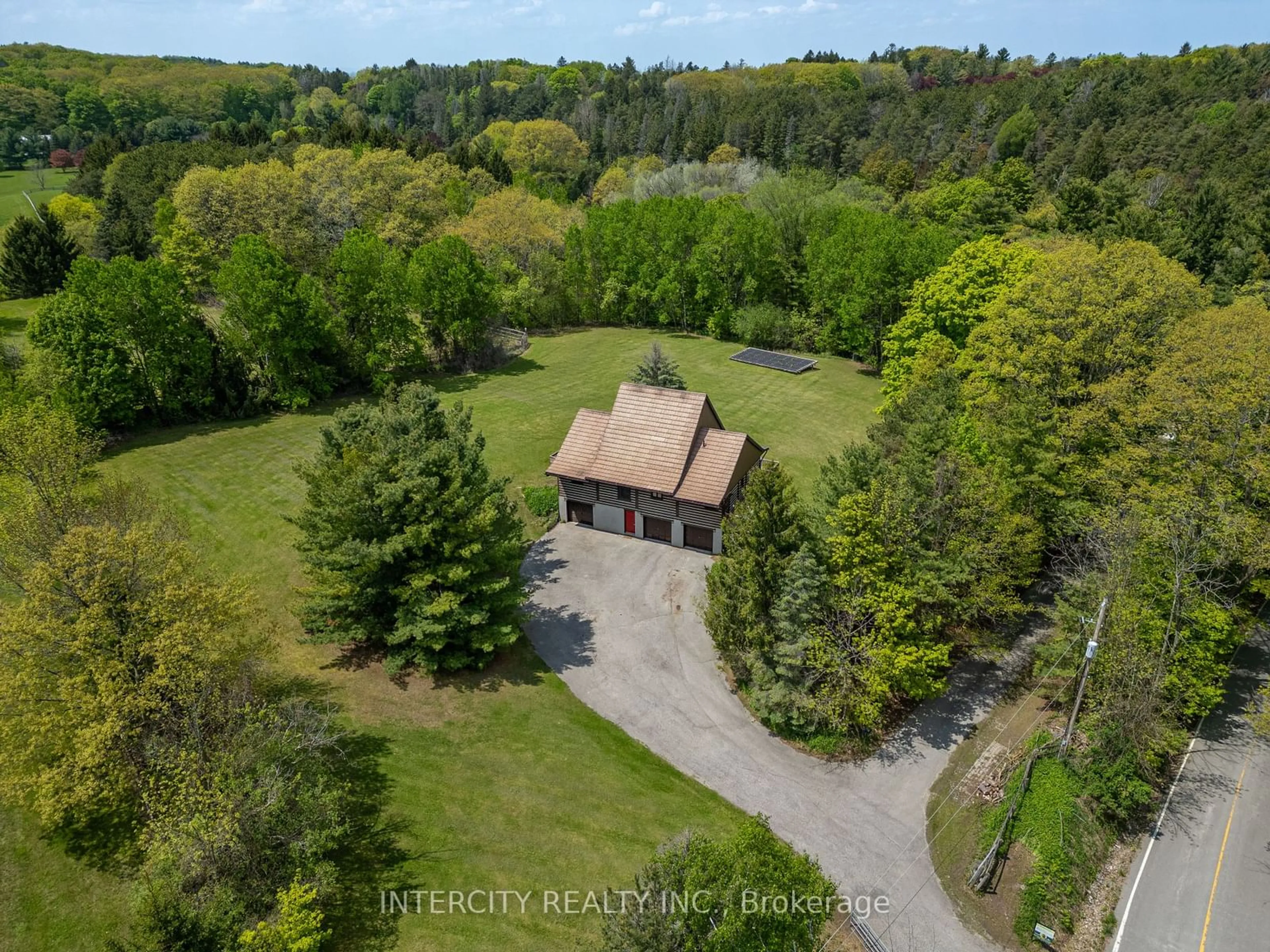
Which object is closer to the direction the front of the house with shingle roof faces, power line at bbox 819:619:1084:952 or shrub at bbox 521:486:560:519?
the power line

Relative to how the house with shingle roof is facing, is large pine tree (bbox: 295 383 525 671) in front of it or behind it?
in front

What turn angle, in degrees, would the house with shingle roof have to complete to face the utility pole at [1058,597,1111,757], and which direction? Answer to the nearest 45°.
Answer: approximately 45° to its left

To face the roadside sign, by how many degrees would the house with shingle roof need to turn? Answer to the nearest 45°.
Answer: approximately 45° to its left

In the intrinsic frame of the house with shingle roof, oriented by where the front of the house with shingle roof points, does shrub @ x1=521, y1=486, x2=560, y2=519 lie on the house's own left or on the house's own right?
on the house's own right

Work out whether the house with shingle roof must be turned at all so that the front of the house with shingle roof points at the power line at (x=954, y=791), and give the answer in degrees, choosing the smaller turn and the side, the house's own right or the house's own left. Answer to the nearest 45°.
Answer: approximately 45° to the house's own left

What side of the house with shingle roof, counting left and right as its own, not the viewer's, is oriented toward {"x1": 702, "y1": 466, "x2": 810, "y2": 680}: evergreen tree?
front

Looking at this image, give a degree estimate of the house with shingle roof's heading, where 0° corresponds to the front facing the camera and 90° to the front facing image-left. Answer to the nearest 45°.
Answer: approximately 0°

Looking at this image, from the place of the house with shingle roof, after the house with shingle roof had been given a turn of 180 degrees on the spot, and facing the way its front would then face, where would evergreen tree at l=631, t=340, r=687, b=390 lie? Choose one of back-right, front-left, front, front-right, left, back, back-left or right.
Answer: front
